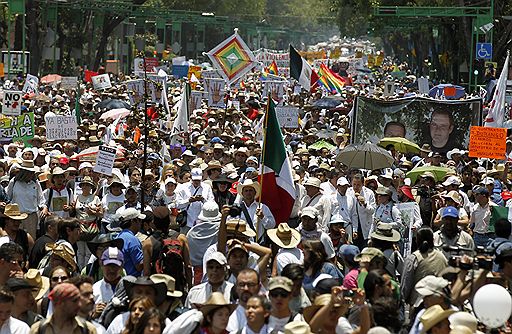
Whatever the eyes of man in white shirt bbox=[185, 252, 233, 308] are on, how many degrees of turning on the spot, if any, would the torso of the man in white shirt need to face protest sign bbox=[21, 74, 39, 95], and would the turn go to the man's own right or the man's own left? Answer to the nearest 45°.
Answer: approximately 180°

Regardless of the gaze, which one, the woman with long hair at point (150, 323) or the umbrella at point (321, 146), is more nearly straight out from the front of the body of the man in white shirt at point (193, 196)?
the woman with long hair

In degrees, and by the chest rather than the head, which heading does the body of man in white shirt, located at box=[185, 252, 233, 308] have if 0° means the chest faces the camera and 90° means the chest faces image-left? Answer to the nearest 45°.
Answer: approximately 0°

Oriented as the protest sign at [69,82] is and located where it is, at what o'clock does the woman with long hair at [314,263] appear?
The woman with long hair is roughly at 12 o'clock from the protest sign.

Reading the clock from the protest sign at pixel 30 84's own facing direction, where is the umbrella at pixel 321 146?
The umbrella is roughly at 11 o'clock from the protest sign.
